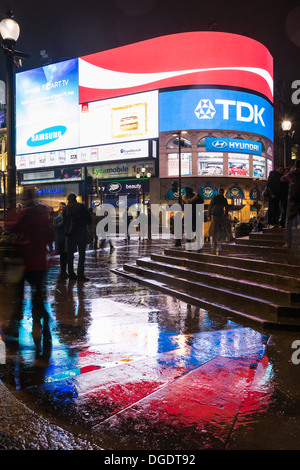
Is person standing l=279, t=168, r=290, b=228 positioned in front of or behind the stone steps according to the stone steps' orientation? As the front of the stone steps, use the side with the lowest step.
behind

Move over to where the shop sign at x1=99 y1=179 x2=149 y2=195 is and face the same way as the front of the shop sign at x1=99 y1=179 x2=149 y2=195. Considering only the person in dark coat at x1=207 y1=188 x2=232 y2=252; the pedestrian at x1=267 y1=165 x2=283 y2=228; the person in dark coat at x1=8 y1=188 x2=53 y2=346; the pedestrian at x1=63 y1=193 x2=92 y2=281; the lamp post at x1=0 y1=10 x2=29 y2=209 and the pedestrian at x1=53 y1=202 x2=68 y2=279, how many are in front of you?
6

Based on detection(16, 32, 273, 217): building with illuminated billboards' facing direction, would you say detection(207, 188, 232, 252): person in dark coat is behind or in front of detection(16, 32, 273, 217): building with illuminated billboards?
in front

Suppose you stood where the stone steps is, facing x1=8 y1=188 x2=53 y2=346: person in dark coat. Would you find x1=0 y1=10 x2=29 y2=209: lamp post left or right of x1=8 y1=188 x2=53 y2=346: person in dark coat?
right

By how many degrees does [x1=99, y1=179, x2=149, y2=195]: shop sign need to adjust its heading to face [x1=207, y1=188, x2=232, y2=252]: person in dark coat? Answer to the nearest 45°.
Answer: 0° — it already faces them

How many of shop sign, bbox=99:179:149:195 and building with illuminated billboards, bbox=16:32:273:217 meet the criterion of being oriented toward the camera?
2

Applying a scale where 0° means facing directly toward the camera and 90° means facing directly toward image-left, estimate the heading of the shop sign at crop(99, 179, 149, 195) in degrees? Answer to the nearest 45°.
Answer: approximately 0°

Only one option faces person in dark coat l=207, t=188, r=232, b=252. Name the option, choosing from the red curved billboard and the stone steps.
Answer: the red curved billboard
